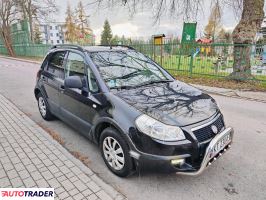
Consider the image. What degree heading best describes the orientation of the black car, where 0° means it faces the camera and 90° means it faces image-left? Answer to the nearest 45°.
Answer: approximately 315°

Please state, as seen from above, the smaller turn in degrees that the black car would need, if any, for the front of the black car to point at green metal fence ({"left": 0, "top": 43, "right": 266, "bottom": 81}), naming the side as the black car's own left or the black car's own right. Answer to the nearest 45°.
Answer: approximately 135° to the black car's own left

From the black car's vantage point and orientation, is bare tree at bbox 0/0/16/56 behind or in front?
behind
